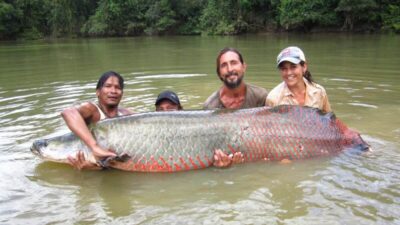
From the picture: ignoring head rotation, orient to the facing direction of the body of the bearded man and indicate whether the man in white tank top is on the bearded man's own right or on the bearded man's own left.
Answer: on the bearded man's own right

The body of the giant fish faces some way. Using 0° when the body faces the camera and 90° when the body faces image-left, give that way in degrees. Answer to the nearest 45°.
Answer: approximately 90°
